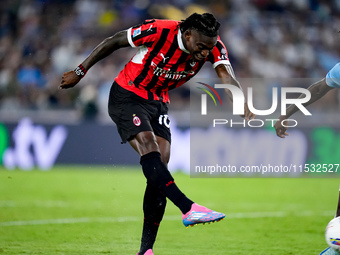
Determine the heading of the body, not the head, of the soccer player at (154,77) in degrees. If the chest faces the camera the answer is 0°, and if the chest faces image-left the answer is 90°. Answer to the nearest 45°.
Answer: approximately 315°

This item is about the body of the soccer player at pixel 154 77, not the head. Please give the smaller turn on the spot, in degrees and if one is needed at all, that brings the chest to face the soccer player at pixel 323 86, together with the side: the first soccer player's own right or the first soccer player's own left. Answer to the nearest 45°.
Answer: approximately 45° to the first soccer player's own left

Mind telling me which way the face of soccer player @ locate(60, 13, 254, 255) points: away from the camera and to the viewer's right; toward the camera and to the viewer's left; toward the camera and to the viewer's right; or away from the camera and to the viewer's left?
toward the camera and to the viewer's right
